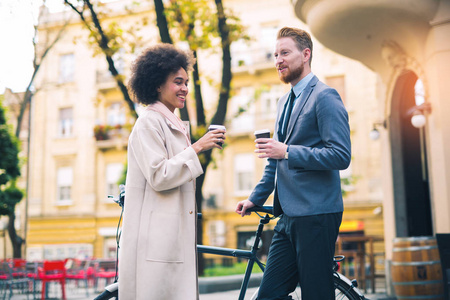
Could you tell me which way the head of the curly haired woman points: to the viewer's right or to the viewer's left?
to the viewer's right

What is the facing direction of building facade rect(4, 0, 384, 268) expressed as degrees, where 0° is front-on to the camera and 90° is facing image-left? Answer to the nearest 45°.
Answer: approximately 0°

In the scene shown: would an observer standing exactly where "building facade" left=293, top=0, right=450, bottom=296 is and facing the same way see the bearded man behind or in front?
in front

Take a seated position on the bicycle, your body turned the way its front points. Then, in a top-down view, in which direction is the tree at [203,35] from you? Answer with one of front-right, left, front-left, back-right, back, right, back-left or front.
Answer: right

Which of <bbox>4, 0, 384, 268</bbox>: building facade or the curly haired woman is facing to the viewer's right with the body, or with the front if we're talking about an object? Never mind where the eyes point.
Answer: the curly haired woman

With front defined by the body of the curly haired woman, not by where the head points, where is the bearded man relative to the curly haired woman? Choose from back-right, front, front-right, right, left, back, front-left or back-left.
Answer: front

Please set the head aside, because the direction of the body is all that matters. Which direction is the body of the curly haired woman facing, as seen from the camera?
to the viewer's right

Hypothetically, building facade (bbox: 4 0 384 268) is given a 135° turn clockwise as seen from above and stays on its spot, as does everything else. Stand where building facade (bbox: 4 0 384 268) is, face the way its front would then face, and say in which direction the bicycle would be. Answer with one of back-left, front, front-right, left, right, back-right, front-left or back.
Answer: back-left

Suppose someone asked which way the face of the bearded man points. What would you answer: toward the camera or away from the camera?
toward the camera

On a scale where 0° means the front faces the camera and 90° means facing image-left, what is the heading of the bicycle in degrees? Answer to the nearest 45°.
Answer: approximately 90°
